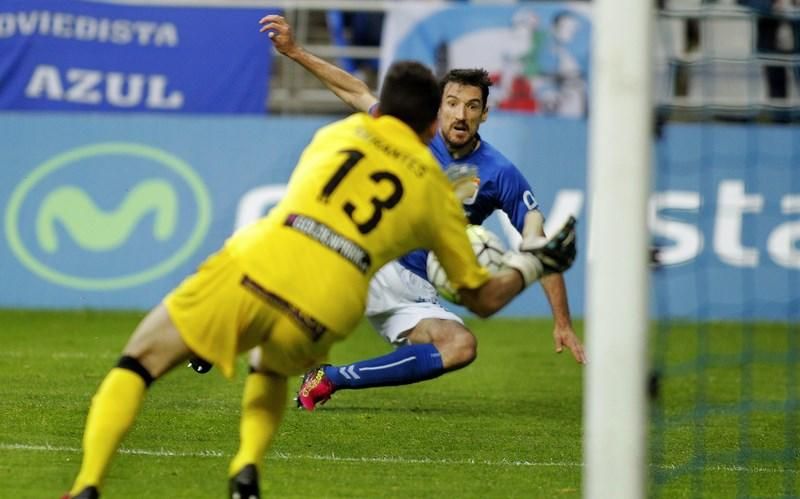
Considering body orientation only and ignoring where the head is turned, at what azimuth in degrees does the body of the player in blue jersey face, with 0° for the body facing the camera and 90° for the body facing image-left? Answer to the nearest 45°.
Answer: approximately 0°

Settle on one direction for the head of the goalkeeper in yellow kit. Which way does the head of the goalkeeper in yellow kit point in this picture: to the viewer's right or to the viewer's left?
to the viewer's right

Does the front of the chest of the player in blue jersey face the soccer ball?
yes

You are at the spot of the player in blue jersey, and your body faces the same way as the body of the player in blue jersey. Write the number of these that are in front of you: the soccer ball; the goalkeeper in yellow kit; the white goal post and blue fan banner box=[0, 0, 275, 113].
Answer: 3

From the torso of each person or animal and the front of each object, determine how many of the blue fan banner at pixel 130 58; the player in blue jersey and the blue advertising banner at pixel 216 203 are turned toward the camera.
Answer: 3

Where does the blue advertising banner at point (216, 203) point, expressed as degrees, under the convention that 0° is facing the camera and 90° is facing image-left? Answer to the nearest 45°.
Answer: approximately 0°

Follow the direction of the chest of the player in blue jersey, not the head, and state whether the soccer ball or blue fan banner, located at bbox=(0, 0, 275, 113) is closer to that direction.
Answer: the soccer ball

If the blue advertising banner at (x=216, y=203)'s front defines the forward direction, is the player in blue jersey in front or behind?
in front
